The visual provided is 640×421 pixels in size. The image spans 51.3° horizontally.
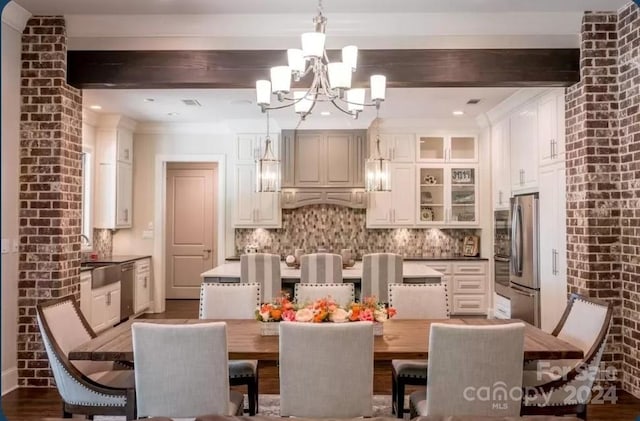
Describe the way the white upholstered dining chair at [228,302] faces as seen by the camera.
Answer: facing the viewer

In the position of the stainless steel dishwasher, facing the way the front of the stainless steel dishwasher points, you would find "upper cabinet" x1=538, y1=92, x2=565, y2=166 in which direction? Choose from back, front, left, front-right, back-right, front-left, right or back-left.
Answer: front-right

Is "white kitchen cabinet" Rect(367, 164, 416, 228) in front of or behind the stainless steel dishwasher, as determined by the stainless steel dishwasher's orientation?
in front

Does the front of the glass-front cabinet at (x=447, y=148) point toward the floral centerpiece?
yes

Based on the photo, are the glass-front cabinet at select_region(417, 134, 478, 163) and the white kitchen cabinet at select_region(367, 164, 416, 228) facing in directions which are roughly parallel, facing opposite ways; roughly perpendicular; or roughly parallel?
roughly parallel

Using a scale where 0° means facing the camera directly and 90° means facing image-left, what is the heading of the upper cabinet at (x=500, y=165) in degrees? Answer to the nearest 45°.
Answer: approximately 90°

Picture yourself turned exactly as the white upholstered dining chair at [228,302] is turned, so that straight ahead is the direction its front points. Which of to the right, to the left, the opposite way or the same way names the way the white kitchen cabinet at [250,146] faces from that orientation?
the same way

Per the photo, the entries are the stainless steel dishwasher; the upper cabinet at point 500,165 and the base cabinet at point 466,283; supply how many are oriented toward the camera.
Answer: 1

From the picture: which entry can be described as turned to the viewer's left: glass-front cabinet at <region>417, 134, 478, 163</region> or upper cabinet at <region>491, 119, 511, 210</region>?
the upper cabinet

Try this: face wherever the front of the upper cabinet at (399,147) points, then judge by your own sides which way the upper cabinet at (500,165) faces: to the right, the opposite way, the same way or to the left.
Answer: to the right

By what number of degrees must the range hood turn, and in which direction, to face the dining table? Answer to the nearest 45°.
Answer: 0° — it already faces it

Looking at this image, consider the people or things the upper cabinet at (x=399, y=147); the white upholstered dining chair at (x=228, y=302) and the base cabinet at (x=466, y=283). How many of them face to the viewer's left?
0

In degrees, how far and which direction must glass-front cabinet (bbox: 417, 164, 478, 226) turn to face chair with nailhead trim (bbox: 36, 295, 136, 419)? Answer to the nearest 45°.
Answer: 0° — it already faces it

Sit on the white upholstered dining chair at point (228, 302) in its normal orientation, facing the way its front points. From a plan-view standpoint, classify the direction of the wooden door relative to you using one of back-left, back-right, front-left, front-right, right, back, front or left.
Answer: back

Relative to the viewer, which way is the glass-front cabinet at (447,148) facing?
toward the camera

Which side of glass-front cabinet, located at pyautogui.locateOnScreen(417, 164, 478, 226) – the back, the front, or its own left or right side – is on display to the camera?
front

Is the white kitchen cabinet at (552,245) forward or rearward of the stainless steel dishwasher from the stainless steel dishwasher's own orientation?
forward
